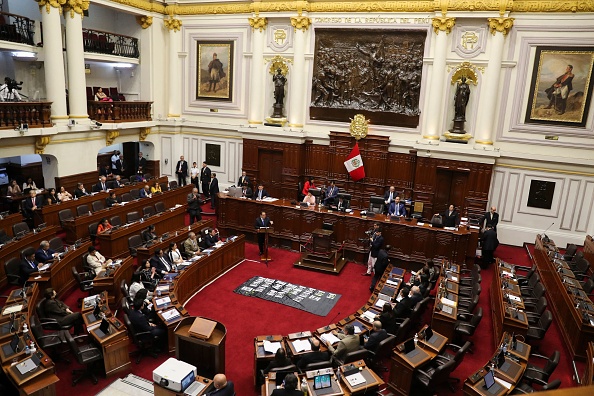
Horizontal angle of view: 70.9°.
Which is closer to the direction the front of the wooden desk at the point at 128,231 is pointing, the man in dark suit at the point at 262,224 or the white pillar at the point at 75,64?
the man in dark suit

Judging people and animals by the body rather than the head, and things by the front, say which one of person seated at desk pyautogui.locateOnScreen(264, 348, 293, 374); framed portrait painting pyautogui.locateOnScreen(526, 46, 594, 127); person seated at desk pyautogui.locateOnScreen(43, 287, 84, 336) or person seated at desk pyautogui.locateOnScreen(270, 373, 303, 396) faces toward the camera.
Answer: the framed portrait painting

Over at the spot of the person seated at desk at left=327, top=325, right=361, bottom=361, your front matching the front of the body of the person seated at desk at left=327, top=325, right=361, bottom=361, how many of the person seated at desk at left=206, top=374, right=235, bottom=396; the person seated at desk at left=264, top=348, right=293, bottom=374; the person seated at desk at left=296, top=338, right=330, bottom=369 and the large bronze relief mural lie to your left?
3

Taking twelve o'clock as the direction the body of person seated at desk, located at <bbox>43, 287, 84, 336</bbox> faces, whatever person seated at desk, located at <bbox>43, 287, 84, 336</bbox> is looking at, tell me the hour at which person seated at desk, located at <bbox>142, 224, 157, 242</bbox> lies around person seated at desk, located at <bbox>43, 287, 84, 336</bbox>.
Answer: person seated at desk, located at <bbox>142, 224, 157, 242</bbox> is roughly at 10 o'clock from person seated at desk, located at <bbox>43, 287, 84, 336</bbox>.

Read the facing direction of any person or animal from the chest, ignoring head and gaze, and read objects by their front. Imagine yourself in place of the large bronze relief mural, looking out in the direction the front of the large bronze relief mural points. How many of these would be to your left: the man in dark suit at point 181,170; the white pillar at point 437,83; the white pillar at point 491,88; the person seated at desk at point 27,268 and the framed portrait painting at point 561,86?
3

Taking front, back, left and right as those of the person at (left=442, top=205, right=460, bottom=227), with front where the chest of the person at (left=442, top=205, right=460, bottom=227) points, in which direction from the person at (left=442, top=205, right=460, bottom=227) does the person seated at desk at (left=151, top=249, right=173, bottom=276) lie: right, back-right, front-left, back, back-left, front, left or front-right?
front-right

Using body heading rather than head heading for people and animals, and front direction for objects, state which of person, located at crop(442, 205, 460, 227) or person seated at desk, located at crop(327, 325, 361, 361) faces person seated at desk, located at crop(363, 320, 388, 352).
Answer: person, located at crop(442, 205, 460, 227)

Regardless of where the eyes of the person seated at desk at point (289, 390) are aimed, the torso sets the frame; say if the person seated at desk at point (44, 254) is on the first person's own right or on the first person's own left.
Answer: on the first person's own left

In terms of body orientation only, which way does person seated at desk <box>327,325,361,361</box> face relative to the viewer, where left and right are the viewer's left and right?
facing away from the viewer and to the left of the viewer
